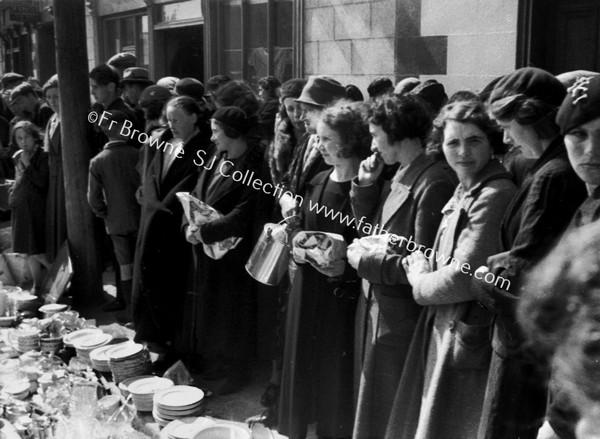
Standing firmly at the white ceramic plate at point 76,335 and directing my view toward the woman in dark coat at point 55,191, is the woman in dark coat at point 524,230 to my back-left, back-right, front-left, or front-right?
back-right

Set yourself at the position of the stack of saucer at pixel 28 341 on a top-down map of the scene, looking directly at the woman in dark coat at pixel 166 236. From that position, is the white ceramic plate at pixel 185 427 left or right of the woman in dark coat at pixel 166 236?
right

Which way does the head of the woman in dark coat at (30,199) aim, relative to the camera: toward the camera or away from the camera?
toward the camera

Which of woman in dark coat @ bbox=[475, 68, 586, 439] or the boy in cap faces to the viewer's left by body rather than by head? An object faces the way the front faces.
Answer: the woman in dark coat

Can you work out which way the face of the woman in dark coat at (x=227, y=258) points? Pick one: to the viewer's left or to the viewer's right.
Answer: to the viewer's left

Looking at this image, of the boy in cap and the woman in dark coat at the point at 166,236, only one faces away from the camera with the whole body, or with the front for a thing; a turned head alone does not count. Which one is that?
the boy in cap

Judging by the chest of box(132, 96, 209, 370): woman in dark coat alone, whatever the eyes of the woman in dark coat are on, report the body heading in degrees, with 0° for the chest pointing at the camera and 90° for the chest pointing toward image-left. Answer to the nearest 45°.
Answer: approximately 45°

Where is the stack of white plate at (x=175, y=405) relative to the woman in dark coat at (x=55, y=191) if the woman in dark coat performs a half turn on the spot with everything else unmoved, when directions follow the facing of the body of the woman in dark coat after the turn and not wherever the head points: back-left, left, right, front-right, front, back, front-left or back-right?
back-right

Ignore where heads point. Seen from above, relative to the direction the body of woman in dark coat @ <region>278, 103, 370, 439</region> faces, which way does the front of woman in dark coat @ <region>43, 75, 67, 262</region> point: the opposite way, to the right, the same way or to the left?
the same way

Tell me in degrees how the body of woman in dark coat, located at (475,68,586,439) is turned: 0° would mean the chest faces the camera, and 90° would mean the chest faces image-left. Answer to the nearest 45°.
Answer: approximately 90°

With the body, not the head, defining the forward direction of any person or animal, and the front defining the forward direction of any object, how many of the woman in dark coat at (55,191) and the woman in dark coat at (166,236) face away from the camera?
0

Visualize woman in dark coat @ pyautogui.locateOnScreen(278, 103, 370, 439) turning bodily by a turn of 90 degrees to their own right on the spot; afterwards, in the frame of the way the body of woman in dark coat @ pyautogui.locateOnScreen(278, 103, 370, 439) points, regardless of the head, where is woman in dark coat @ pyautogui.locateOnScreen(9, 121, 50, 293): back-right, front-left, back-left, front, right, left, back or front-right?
front

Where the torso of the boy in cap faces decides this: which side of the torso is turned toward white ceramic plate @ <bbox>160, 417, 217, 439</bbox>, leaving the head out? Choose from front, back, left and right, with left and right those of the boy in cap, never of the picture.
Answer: back

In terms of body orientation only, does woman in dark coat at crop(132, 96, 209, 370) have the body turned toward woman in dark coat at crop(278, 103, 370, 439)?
no

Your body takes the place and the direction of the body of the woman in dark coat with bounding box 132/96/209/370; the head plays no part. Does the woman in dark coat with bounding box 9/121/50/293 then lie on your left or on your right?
on your right

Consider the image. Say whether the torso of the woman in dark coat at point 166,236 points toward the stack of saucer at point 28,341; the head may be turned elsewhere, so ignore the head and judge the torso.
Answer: no

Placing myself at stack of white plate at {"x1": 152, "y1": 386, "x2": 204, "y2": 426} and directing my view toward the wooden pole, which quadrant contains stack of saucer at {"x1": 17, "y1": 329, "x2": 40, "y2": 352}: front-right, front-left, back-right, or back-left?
front-left

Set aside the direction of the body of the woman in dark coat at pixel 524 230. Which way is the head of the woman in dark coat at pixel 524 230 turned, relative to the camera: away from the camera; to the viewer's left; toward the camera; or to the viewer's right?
to the viewer's left

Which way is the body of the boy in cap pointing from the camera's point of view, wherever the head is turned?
away from the camera
